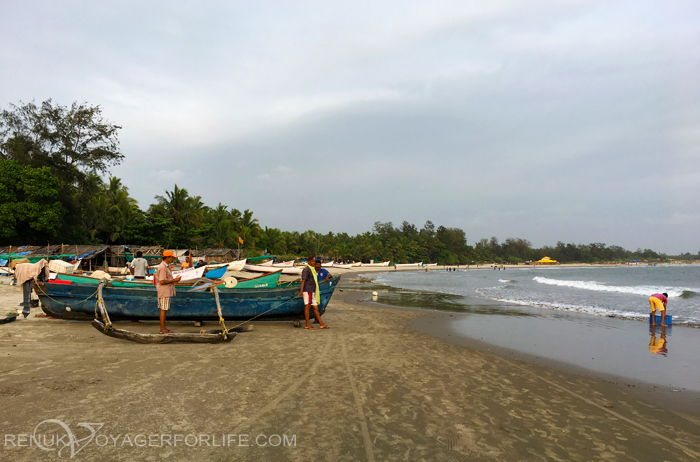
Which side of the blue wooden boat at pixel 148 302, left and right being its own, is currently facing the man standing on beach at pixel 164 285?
right

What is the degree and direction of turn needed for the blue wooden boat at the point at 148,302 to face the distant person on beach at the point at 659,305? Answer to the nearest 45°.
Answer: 0° — it already faces them

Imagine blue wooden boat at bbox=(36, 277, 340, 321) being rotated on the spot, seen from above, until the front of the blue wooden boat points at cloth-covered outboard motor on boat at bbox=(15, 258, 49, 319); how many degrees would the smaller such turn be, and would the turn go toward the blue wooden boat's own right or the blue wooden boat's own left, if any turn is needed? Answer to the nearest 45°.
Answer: approximately 135° to the blue wooden boat's own left

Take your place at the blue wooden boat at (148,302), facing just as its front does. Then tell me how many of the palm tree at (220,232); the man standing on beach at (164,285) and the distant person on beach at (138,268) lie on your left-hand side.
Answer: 2

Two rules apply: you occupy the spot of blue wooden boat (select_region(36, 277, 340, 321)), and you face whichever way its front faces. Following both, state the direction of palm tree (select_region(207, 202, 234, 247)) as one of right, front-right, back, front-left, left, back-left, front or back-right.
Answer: left

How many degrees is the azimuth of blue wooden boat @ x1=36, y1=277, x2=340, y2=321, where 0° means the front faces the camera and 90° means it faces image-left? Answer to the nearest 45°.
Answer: approximately 270°

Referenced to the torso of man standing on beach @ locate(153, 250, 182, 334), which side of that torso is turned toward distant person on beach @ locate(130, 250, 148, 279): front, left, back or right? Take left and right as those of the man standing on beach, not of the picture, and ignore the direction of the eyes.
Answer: left
